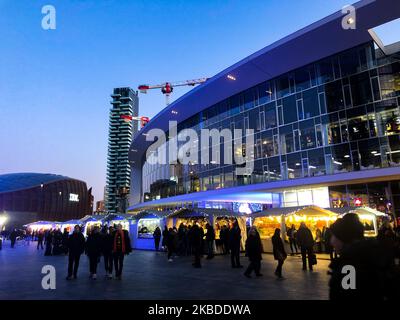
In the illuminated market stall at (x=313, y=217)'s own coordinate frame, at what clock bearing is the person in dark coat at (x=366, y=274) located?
The person in dark coat is roughly at 12 o'clock from the illuminated market stall.

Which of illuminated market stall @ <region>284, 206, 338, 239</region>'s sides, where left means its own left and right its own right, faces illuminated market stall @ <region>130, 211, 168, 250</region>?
right

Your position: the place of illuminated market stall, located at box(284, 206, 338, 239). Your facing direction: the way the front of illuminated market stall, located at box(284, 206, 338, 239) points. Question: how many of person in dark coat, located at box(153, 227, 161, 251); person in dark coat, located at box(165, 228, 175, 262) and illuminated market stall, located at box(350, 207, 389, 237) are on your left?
1

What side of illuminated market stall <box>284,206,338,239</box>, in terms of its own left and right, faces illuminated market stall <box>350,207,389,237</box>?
left

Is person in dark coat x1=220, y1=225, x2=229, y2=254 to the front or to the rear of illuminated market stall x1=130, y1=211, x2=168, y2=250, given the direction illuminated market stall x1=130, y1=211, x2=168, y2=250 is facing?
to the front

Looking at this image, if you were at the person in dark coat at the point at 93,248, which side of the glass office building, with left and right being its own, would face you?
front

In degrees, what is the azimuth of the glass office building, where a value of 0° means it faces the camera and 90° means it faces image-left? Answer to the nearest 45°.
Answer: approximately 45°

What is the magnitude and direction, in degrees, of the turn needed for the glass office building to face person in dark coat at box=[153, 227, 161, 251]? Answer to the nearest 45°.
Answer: approximately 45° to its right

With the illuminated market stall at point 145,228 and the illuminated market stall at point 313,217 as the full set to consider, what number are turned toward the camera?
2

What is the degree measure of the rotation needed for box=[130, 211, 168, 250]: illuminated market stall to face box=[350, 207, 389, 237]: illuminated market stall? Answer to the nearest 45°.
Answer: approximately 45° to its left

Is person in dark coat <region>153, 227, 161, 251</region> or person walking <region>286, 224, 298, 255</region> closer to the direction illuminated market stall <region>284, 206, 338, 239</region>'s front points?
the person walking
